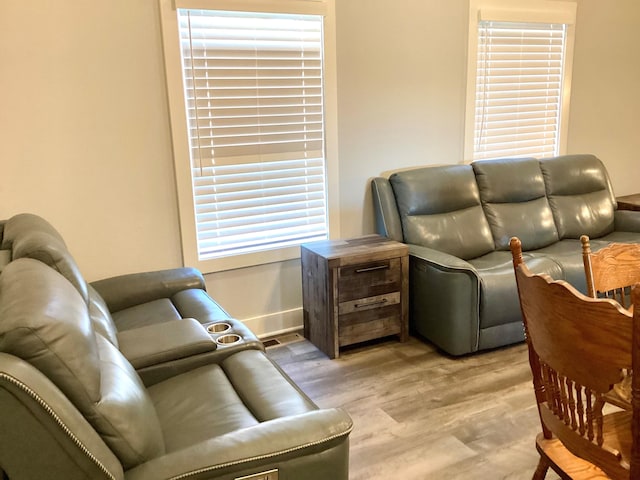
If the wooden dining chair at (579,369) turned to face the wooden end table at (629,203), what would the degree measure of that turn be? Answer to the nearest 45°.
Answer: approximately 45° to its left

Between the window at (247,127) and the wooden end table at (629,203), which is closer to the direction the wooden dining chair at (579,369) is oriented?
the wooden end table

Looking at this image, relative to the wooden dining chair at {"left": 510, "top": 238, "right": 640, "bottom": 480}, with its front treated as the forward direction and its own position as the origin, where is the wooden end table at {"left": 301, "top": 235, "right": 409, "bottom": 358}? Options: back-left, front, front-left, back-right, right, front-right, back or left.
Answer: left

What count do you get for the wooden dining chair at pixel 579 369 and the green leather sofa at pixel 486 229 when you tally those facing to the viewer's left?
0

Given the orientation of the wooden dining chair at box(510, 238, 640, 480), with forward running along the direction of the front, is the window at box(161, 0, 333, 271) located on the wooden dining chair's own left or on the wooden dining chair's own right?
on the wooden dining chair's own left

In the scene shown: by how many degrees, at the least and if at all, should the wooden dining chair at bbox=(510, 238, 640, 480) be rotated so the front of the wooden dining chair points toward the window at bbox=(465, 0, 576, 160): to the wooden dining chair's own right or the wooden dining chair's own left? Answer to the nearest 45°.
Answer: approximately 45° to the wooden dining chair's own left

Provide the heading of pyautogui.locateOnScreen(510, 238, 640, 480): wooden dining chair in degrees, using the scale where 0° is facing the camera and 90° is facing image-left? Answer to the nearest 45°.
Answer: approximately 225°
